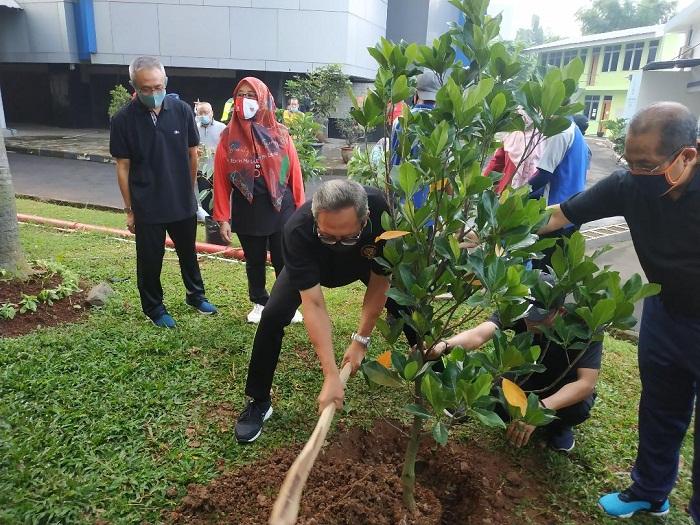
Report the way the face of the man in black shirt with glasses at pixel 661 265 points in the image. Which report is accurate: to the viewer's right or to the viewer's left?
to the viewer's left

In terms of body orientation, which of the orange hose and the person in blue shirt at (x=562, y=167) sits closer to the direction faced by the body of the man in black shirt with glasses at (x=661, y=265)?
the orange hose

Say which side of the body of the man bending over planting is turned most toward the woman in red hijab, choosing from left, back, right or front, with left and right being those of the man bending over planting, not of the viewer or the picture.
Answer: back

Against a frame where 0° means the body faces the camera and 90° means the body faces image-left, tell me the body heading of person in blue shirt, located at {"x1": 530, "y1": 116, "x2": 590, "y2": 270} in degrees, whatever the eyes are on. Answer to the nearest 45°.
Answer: approximately 135°

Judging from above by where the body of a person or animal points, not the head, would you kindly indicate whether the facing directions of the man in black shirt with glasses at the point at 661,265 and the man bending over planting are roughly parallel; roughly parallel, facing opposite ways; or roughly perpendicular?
roughly perpendicular

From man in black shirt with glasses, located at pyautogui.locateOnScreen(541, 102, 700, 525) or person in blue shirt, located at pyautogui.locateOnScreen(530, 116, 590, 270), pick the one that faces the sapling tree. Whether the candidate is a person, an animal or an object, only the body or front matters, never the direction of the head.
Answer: the man in black shirt with glasses

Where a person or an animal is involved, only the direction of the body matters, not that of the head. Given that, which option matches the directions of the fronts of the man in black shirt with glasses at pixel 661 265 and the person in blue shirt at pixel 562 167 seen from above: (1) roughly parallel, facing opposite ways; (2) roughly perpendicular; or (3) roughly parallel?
roughly perpendicular

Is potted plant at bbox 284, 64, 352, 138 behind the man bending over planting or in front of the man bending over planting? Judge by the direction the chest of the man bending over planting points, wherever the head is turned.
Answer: behind

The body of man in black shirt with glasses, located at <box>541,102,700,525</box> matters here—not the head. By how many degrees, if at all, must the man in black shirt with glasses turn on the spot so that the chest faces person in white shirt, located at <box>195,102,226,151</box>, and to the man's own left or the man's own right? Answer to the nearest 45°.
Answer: approximately 90° to the man's own right

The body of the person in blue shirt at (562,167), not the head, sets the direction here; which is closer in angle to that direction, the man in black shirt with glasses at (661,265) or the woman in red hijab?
the woman in red hijab
